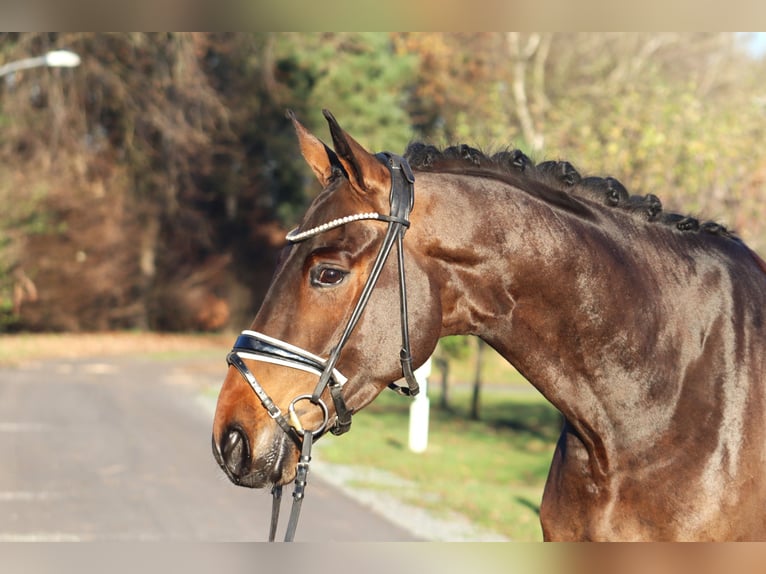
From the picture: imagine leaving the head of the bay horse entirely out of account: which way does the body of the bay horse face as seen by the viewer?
to the viewer's left

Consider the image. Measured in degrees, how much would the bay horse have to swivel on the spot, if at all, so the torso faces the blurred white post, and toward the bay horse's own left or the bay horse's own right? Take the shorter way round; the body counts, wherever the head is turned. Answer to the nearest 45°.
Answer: approximately 90° to the bay horse's own right
